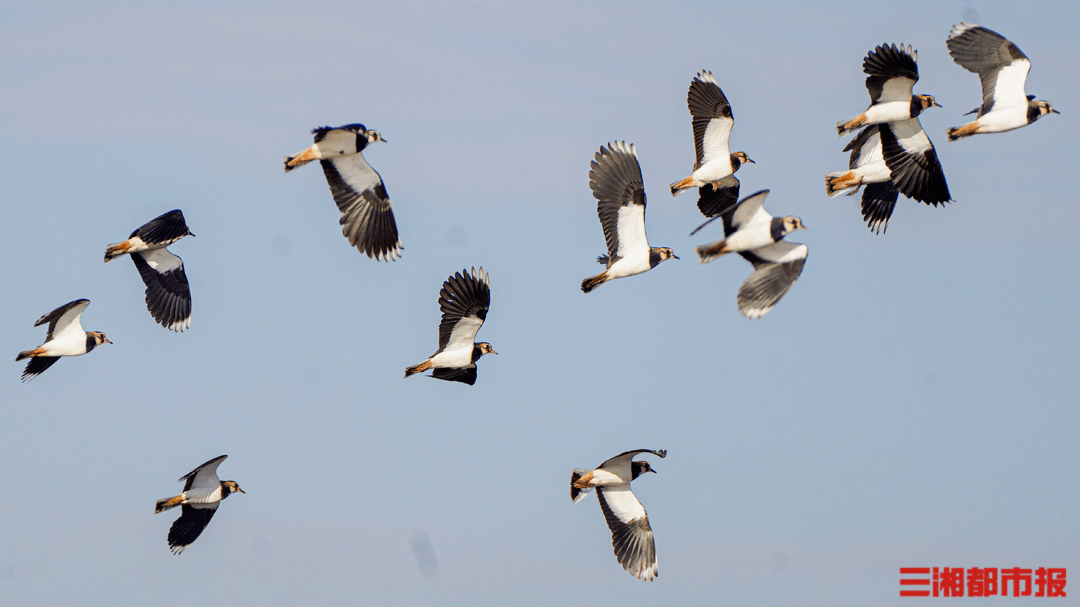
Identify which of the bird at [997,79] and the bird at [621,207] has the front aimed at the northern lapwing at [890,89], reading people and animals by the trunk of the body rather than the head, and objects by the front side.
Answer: the bird at [621,207]

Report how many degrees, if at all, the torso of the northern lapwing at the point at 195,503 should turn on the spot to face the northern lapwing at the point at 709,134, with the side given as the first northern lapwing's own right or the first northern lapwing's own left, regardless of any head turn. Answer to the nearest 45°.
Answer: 0° — it already faces it

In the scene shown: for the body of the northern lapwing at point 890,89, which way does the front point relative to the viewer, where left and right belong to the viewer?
facing to the right of the viewer

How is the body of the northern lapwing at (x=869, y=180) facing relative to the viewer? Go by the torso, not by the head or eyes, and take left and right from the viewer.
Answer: facing to the right of the viewer

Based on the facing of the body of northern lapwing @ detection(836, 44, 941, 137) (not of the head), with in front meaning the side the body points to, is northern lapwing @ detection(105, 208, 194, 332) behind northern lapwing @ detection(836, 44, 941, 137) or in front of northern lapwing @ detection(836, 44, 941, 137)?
behind

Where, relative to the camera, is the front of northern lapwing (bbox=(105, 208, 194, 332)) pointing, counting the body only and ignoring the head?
to the viewer's right

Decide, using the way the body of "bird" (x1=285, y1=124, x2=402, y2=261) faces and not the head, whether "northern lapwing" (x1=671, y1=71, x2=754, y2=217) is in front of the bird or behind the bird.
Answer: in front

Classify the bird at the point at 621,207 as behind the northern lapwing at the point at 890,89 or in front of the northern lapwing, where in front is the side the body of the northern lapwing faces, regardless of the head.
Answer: behind

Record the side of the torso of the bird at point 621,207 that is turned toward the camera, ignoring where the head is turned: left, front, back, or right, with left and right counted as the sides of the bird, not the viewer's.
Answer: right

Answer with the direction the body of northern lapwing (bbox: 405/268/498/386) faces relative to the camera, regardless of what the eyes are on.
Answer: to the viewer's right

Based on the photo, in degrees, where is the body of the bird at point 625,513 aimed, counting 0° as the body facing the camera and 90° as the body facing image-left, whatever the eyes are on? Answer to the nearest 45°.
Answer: approximately 270°

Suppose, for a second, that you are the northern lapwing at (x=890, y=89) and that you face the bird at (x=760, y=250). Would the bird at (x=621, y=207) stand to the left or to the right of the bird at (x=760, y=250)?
right

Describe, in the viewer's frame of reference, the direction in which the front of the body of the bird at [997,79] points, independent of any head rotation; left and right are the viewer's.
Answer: facing to the right of the viewer

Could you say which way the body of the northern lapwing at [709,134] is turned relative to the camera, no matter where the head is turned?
to the viewer's right
